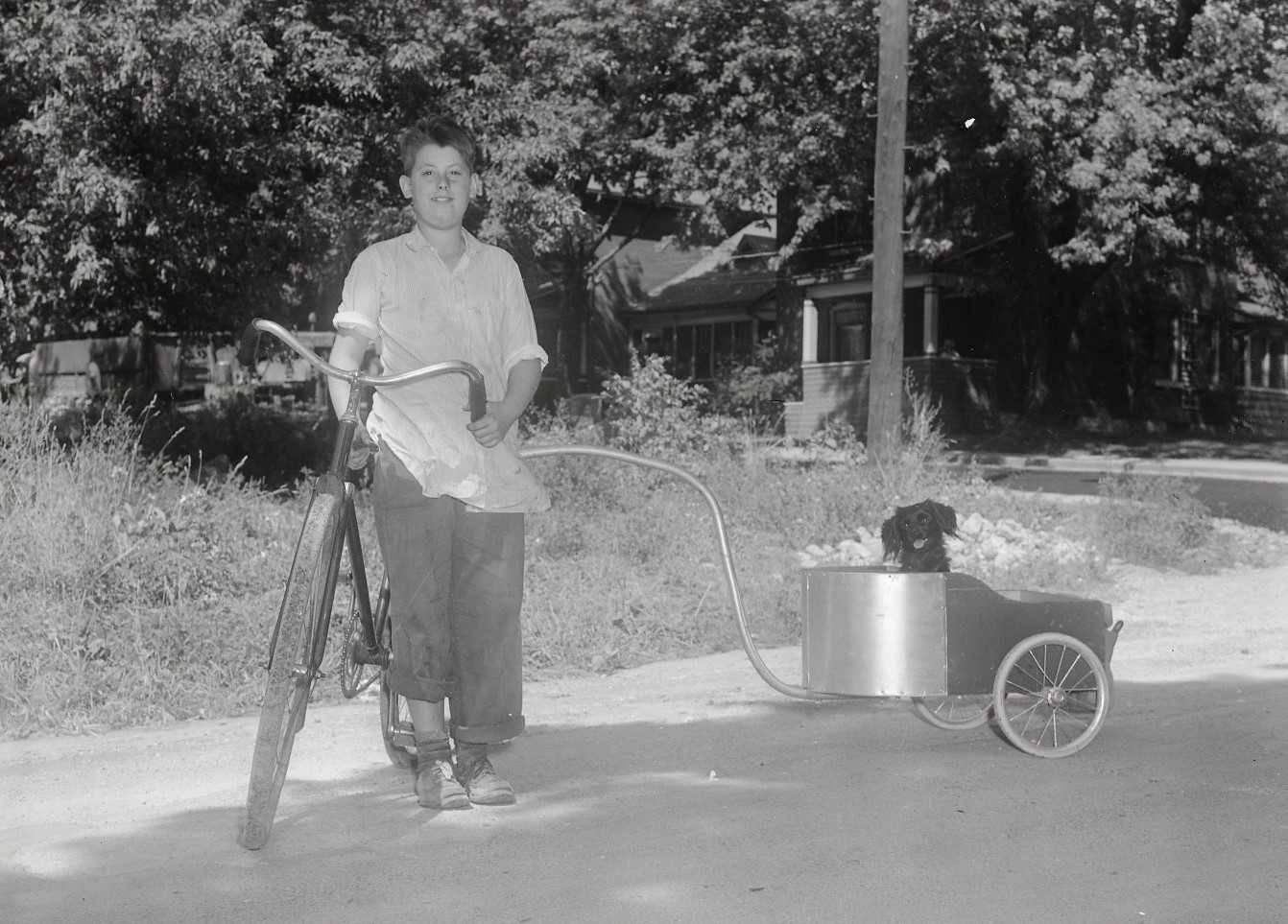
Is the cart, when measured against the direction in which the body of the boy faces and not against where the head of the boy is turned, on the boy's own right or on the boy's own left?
on the boy's own left

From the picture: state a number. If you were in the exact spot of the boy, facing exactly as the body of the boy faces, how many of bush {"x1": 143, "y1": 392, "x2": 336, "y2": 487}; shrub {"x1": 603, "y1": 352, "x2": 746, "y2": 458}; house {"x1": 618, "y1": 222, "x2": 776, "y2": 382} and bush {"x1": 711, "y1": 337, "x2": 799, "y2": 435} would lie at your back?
4

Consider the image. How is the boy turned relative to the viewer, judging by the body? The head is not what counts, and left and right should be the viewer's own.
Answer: facing the viewer

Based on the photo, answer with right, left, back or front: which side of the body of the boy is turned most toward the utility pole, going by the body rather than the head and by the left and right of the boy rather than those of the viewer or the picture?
back

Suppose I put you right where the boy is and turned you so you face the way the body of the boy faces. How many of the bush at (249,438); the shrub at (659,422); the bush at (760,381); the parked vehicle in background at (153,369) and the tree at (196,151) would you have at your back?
5

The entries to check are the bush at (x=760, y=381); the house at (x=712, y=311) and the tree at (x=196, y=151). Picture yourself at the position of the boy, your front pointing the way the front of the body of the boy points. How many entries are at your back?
3

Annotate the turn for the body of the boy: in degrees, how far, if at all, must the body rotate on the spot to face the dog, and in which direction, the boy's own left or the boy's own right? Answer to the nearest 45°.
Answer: approximately 90° to the boy's own left

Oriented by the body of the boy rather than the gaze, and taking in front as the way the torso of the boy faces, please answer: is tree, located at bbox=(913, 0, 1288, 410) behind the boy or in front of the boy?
behind

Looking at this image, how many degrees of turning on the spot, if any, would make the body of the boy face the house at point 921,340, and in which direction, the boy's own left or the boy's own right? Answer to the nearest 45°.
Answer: approximately 180°

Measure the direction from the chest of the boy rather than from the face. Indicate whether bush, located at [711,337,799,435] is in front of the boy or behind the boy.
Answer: behind

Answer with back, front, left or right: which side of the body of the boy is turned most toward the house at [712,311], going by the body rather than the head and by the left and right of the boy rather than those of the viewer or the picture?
back

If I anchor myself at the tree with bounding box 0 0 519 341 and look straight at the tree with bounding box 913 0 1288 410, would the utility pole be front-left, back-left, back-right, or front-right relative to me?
front-right

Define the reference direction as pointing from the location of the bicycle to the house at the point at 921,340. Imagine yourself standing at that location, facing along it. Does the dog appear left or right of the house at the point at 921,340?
right

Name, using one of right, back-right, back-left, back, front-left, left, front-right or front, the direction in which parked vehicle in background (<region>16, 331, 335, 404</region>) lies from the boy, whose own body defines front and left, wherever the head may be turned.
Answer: back

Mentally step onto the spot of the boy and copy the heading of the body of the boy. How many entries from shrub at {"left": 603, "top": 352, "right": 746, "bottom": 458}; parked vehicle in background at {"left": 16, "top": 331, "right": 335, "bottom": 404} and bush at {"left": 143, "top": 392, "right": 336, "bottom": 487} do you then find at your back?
3
